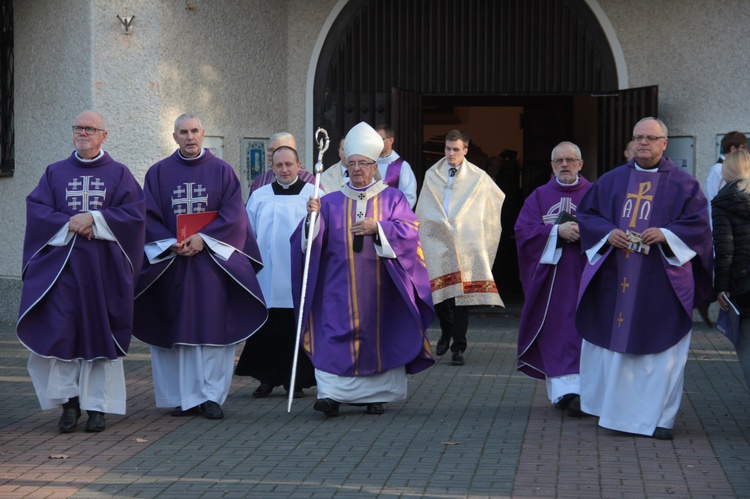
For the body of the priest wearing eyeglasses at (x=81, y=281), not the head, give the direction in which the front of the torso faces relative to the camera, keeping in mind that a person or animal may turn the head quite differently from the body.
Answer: toward the camera

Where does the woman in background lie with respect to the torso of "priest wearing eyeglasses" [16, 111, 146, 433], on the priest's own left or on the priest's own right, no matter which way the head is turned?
on the priest's own left

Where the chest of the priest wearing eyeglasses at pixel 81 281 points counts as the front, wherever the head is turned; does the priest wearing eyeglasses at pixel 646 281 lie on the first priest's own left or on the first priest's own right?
on the first priest's own left

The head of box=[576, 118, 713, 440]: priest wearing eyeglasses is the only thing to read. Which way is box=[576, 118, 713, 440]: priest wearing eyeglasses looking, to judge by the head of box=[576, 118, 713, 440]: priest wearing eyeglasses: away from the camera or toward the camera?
toward the camera
